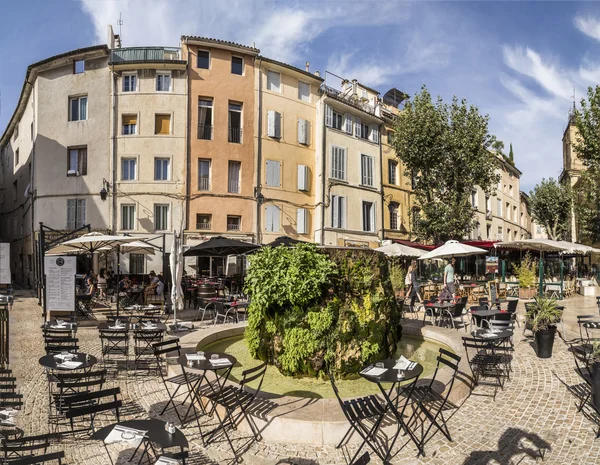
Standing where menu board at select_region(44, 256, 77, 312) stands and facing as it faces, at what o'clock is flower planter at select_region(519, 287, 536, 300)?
The flower planter is roughly at 9 o'clock from the menu board.

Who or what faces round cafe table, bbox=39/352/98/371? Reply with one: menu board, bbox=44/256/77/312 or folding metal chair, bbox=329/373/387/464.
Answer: the menu board

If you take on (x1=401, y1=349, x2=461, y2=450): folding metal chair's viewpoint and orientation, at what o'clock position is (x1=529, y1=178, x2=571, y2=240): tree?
The tree is roughly at 5 o'clock from the folding metal chair.

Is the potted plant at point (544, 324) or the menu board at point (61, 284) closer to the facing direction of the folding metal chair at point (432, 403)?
the menu board

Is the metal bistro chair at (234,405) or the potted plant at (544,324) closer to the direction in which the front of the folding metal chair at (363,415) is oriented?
the potted plant

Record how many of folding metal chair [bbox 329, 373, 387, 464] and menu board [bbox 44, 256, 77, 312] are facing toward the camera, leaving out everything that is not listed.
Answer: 1

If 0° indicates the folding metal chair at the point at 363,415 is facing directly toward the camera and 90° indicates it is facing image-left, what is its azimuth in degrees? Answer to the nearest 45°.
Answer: approximately 270°

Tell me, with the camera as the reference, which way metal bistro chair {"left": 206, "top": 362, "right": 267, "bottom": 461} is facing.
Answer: facing away from the viewer and to the left of the viewer

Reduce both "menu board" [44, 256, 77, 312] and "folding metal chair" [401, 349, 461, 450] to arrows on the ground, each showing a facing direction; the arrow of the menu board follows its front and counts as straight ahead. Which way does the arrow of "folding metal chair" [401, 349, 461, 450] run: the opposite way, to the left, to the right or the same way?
to the right

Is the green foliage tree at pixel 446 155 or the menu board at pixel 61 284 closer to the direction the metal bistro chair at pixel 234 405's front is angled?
the menu board

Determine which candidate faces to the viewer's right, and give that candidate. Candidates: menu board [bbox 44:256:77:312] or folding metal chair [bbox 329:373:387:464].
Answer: the folding metal chair

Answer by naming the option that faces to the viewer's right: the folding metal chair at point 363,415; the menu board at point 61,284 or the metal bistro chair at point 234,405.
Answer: the folding metal chair

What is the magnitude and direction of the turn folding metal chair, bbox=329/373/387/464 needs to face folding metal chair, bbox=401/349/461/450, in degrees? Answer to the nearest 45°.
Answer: approximately 45° to its left
